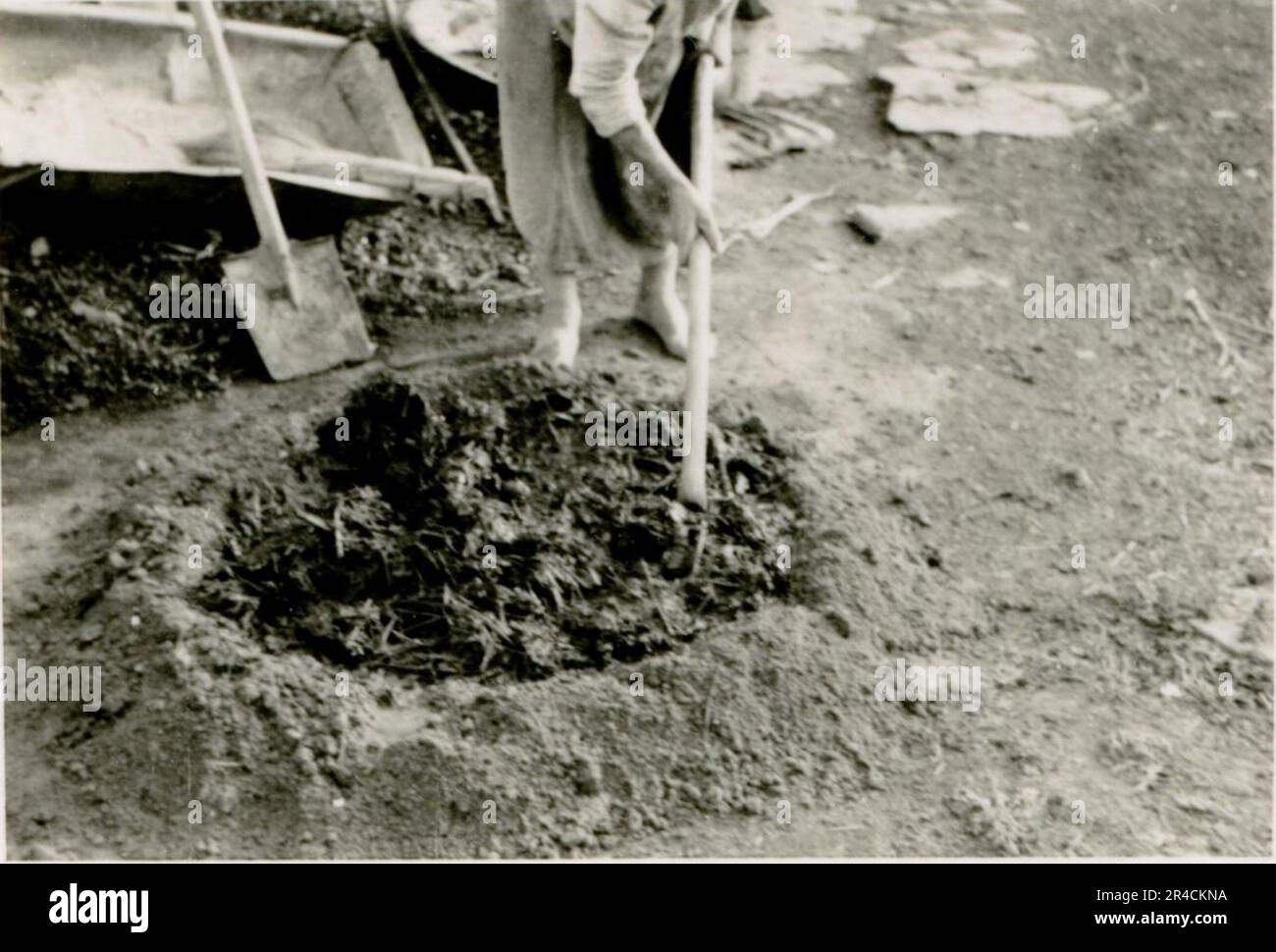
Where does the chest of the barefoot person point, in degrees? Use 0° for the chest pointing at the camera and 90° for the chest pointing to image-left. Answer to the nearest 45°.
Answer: approximately 315°

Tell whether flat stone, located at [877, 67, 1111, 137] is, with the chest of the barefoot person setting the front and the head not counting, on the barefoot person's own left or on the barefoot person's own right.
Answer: on the barefoot person's own left

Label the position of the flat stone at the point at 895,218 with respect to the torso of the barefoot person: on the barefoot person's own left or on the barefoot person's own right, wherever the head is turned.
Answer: on the barefoot person's own left
